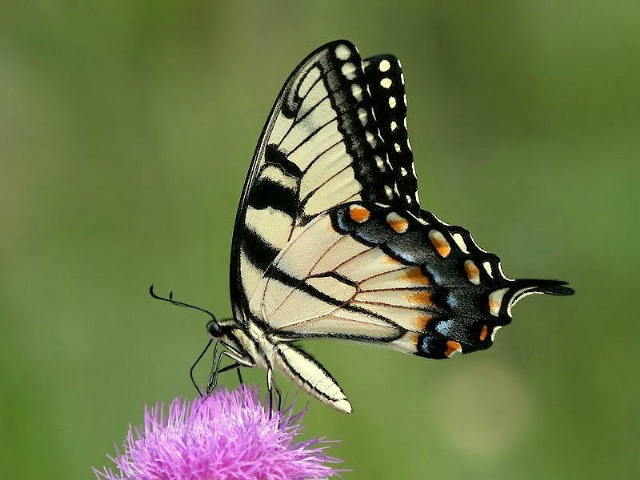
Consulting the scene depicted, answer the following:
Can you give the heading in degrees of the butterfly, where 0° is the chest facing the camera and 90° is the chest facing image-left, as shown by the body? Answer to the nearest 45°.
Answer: approximately 90°
